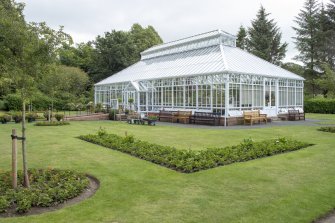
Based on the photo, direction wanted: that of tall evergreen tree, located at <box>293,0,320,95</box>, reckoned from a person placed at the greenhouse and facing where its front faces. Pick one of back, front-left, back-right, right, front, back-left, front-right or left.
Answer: back

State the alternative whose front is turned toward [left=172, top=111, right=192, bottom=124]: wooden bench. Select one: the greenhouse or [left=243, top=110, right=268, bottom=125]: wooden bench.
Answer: the greenhouse

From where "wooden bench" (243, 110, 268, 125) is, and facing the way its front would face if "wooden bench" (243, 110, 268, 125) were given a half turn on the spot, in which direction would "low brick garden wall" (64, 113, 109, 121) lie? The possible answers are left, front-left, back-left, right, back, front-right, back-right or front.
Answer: front-left

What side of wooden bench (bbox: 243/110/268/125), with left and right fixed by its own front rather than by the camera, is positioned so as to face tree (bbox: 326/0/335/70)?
left

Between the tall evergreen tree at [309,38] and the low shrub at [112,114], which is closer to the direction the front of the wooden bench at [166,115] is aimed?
the low shrub

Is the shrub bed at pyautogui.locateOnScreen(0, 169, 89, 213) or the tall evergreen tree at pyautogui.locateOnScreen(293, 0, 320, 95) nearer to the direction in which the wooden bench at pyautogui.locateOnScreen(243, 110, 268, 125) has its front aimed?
the shrub bed

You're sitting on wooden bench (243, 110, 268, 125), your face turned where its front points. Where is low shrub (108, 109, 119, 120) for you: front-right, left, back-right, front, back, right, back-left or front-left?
back-right

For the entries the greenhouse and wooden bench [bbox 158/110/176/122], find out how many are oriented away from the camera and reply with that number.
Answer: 0

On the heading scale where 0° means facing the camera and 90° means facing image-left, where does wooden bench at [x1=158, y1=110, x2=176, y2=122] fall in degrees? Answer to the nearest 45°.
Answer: approximately 45°

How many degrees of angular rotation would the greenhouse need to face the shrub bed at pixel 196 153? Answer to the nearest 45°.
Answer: approximately 45° to its left
